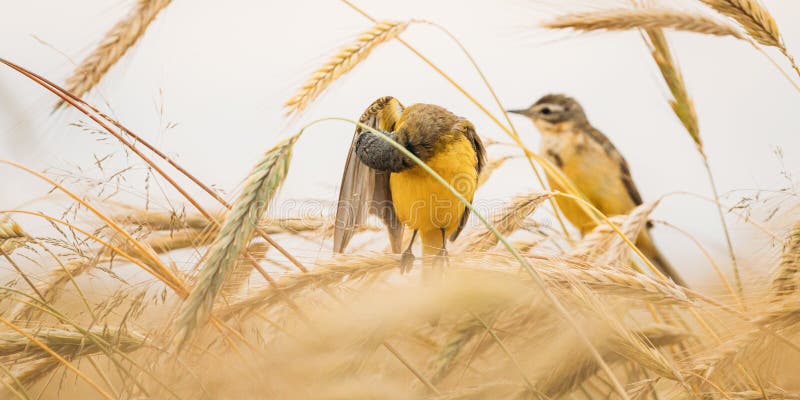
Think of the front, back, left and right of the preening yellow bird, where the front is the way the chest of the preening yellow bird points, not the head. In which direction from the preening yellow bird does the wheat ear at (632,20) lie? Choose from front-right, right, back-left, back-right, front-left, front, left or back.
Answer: left

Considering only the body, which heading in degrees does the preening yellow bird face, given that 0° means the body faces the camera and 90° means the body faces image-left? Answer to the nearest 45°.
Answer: approximately 0°

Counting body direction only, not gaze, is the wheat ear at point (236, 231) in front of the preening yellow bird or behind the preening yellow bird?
in front

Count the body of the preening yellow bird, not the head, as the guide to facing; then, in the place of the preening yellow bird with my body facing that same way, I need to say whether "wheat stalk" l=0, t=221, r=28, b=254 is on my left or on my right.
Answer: on my right

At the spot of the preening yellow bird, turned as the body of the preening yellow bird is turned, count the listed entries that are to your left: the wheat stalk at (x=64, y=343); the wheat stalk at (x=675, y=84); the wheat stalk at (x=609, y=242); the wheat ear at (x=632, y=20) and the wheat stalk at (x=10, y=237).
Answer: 3

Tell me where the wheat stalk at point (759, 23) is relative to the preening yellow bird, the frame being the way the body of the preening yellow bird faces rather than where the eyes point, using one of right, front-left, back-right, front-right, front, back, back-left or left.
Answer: left

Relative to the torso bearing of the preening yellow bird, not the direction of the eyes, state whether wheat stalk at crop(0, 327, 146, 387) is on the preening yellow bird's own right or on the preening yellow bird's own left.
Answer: on the preening yellow bird's own right

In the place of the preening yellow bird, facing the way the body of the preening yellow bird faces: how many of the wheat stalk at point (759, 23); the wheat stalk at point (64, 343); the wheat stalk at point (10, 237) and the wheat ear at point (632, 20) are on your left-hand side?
2

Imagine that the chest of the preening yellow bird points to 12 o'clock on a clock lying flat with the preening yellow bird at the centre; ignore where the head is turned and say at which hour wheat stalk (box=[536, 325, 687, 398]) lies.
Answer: The wheat stalk is roughly at 11 o'clock from the preening yellow bird.

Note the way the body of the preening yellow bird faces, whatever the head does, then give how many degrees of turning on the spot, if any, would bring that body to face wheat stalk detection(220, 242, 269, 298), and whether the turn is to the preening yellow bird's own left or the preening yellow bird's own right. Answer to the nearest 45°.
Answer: approximately 45° to the preening yellow bird's own right

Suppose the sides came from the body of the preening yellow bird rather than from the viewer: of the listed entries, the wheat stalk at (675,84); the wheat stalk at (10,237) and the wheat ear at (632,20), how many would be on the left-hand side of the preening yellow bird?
2
